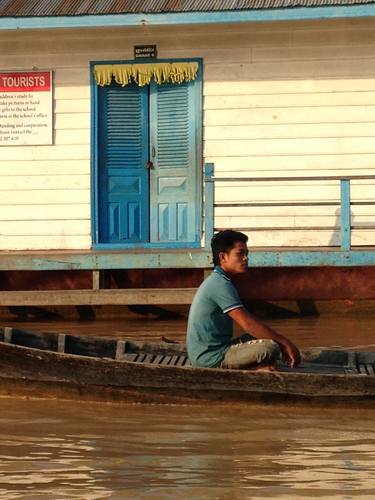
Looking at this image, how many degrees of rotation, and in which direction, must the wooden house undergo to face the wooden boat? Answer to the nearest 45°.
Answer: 0° — it already faces it

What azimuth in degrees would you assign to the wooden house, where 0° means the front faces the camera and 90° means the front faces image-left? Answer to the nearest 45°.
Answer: approximately 0°

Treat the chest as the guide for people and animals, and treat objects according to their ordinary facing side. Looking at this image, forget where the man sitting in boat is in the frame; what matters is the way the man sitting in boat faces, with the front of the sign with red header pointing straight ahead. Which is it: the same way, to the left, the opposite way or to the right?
to the left

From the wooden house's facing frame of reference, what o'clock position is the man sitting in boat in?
The man sitting in boat is roughly at 12 o'clock from the wooden house.

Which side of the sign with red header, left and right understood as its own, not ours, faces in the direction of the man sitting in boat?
front

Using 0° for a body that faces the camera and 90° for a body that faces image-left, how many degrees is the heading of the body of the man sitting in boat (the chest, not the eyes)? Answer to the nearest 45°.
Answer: approximately 270°

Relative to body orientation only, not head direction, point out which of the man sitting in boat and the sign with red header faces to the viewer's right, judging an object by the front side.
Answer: the man sitting in boat

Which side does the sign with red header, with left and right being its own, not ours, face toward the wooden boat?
front

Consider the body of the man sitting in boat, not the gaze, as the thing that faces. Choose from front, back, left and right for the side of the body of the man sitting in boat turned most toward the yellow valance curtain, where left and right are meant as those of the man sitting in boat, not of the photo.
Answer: left

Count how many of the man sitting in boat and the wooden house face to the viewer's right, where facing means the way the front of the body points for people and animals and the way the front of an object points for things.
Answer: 1

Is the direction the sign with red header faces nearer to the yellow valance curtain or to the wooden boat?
the wooden boat

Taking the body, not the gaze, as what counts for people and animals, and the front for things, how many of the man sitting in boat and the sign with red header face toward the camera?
1

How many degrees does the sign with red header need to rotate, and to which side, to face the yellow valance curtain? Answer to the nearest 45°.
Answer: approximately 90° to its left

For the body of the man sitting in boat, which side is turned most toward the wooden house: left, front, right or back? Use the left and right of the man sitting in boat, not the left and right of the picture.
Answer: left
